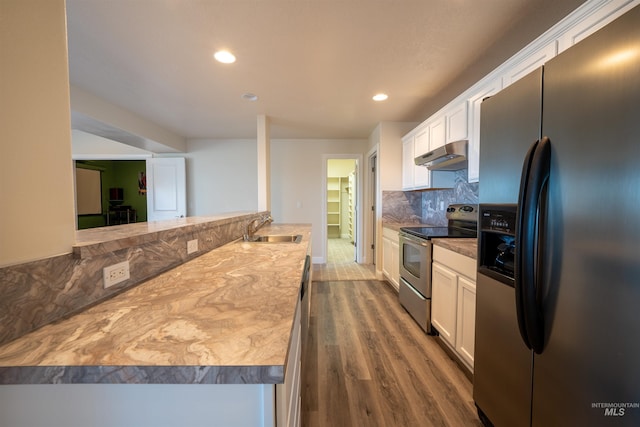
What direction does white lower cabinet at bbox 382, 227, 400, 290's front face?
to the viewer's left

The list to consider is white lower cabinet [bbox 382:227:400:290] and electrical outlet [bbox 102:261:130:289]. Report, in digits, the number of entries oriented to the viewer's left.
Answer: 1

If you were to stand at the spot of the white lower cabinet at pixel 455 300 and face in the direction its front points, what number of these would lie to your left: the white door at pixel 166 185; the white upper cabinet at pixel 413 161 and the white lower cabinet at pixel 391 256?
0

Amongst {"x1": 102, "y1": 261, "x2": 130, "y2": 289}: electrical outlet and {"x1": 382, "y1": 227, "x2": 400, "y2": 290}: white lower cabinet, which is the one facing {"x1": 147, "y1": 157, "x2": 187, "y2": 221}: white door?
the white lower cabinet

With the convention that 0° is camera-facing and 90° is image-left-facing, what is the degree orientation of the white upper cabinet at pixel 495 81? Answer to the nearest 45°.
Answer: approximately 45°

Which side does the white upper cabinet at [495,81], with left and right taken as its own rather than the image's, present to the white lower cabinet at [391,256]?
right

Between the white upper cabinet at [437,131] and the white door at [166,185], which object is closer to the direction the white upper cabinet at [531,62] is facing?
the white door

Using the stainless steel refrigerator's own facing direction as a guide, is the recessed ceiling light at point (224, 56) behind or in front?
in front

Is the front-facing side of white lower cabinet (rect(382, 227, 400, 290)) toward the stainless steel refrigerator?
no

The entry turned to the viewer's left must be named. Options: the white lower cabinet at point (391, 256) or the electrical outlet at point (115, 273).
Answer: the white lower cabinet

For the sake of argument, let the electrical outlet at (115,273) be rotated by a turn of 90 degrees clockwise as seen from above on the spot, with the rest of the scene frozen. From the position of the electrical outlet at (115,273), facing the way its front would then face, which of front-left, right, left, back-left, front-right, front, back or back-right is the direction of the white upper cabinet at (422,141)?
back-left

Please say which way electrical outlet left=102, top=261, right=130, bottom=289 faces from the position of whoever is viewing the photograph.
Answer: facing the viewer and to the right of the viewer

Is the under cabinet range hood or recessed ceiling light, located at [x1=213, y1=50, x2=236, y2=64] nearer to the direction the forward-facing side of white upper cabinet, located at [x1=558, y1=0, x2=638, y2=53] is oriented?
the recessed ceiling light

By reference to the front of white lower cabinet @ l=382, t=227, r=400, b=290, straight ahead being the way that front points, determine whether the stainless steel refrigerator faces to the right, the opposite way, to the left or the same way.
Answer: the same way

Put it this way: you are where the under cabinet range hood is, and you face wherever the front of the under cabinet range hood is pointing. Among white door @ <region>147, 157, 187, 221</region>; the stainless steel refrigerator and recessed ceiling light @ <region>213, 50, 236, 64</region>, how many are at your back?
0

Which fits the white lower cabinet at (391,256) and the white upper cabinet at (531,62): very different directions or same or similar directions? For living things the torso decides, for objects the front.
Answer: same or similar directions

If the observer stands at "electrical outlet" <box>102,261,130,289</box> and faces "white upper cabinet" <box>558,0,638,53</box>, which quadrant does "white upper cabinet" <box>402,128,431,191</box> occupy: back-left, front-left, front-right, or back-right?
front-left

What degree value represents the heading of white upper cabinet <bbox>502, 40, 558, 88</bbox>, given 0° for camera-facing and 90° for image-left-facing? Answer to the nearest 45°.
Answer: approximately 45°

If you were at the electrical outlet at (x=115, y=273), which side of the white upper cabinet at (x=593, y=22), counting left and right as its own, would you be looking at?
front

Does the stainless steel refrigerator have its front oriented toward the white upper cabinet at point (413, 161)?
no
